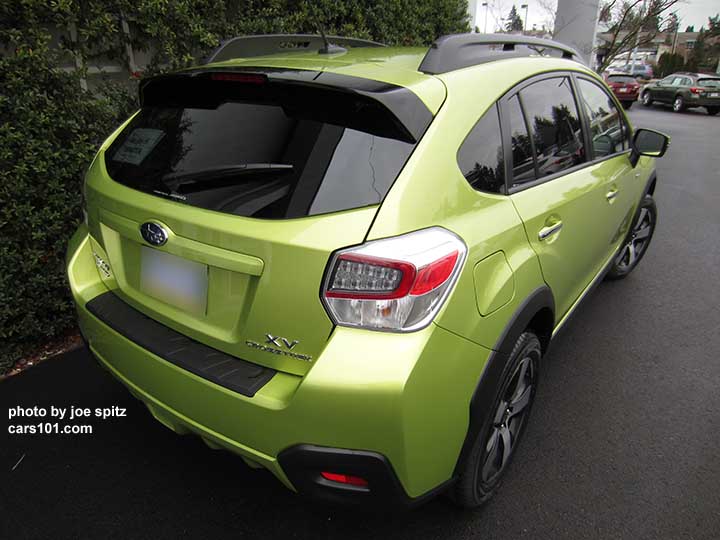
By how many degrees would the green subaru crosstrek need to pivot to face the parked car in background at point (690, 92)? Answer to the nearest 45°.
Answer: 0° — it already faces it

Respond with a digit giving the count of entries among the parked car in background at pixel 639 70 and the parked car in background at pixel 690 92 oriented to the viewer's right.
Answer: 0

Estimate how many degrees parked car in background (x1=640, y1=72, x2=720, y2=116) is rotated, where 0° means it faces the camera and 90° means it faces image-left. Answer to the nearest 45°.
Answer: approximately 135°

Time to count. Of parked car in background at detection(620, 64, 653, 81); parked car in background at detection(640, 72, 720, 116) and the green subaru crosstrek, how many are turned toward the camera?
0

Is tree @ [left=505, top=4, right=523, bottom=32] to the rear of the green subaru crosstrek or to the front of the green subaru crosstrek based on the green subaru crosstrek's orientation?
to the front

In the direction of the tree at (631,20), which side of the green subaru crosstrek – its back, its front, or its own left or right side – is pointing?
front

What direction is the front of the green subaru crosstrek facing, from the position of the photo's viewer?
facing away from the viewer and to the right of the viewer

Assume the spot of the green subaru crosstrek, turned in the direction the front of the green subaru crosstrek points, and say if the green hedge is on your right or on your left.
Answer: on your left

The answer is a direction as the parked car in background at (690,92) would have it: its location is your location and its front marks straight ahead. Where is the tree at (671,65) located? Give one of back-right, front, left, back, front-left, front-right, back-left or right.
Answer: front-right

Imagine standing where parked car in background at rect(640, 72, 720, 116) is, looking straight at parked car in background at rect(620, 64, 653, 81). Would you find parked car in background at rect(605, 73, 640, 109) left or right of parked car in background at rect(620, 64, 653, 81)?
left

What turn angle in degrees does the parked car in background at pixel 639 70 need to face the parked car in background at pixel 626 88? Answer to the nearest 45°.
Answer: approximately 135° to its left

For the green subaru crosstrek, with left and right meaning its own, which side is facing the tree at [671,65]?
front

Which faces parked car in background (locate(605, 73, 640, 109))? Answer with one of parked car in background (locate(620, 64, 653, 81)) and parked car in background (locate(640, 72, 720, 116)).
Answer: parked car in background (locate(640, 72, 720, 116))

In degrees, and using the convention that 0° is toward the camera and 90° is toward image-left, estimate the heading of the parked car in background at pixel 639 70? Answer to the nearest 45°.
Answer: approximately 135°
